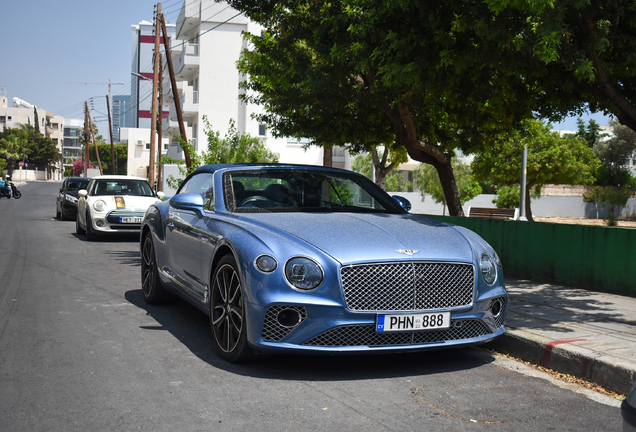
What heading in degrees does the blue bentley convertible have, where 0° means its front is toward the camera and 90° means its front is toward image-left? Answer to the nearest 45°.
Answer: approximately 315°

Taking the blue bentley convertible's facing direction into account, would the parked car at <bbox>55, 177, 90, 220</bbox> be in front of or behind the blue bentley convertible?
behind

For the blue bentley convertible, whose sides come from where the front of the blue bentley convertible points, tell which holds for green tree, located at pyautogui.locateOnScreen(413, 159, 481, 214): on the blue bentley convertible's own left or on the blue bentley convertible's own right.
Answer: on the blue bentley convertible's own left

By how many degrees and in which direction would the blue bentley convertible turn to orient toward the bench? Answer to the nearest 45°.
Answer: approximately 135° to its left

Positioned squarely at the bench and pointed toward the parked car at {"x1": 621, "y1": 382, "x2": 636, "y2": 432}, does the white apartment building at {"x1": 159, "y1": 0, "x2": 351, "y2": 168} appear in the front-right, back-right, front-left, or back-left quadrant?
back-right

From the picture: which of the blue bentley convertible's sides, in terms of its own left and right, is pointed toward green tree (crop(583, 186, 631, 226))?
left
